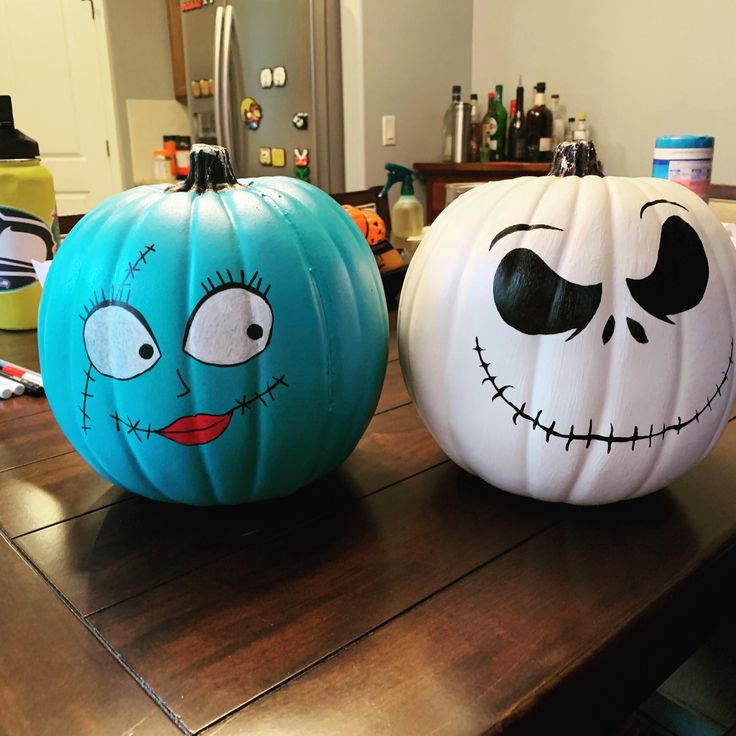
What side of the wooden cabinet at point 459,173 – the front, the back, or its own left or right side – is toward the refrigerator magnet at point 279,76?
right

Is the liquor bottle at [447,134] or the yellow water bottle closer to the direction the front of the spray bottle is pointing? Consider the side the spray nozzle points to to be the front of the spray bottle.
the yellow water bottle

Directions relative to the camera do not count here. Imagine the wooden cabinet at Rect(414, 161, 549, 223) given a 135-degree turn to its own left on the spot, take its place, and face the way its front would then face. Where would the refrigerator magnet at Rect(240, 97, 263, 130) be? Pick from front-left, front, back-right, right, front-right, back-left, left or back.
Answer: back-left

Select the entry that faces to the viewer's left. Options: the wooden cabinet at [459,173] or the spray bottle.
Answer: the spray bottle

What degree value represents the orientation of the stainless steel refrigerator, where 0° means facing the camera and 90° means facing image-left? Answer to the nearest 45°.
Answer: approximately 45°

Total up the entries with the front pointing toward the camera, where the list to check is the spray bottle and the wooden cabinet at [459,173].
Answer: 1

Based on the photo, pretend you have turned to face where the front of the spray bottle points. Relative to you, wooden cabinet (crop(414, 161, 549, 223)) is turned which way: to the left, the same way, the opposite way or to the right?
to the left

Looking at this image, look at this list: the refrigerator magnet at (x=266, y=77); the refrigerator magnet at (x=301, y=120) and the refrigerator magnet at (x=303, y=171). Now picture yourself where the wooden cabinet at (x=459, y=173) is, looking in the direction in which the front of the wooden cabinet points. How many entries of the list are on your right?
3

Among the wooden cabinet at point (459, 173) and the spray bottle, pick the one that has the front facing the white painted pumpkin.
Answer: the wooden cabinet

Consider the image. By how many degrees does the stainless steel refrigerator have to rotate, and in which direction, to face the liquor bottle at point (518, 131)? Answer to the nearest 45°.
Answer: approximately 135° to its left

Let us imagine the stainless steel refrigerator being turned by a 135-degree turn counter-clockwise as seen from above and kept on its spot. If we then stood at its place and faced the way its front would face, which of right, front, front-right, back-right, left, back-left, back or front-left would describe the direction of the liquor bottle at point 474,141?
front

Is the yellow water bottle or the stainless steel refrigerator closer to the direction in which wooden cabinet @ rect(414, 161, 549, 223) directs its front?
the yellow water bottle

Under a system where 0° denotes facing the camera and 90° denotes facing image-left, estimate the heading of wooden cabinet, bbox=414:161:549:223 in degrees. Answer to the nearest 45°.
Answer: approximately 0°

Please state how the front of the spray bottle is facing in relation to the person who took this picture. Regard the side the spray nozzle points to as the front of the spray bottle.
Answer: facing to the left of the viewer

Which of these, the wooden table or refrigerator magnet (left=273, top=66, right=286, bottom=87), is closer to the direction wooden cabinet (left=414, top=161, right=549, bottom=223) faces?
the wooden table

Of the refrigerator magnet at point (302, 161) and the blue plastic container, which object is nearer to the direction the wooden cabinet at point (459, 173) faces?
the blue plastic container
